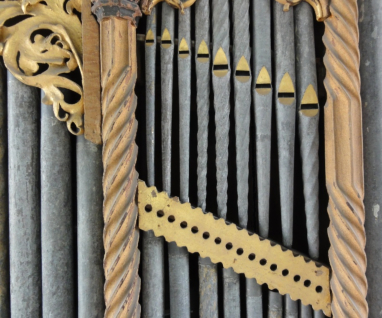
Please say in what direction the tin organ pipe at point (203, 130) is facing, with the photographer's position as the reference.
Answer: facing the viewer

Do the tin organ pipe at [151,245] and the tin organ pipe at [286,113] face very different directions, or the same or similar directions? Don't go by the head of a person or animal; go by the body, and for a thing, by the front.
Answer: same or similar directions

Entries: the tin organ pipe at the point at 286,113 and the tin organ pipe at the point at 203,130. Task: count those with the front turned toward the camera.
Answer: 2

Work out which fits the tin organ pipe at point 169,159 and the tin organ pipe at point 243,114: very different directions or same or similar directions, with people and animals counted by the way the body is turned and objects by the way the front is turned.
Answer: same or similar directions

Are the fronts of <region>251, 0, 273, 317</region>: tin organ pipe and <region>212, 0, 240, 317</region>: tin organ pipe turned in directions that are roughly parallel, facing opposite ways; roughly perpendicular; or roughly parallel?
roughly parallel

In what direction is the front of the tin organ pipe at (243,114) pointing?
toward the camera
